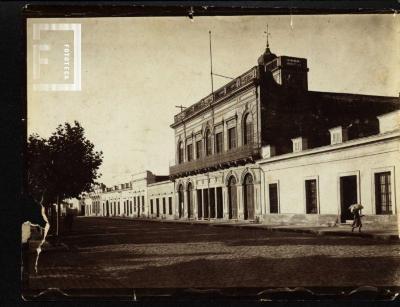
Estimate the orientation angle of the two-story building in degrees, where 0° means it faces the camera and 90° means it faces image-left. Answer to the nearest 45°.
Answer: approximately 45°
